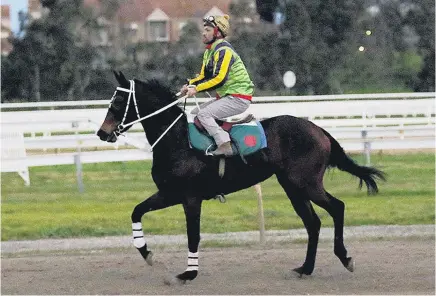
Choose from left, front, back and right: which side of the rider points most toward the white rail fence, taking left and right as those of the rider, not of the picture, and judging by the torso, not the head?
right

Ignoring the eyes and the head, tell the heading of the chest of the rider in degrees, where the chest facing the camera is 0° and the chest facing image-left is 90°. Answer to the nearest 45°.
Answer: approximately 90°

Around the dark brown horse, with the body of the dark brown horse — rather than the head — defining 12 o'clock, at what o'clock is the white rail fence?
The white rail fence is roughly at 3 o'clock from the dark brown horse.

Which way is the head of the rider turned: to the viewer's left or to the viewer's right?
to the viewer's left

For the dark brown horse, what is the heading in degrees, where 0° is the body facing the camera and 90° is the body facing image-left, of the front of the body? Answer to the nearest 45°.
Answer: approximately 90°
